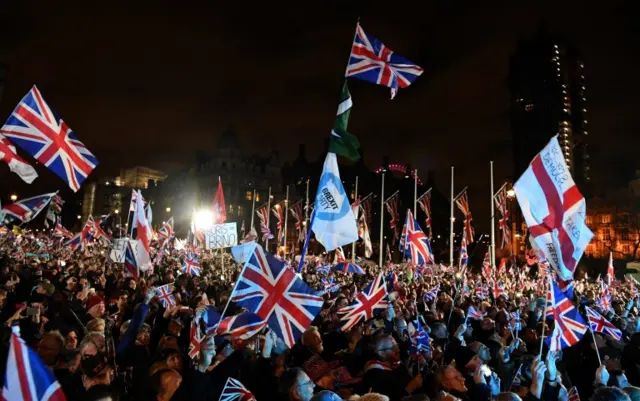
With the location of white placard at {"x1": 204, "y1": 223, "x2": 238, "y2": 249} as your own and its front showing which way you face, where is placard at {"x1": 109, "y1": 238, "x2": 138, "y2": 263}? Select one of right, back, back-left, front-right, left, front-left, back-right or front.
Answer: right

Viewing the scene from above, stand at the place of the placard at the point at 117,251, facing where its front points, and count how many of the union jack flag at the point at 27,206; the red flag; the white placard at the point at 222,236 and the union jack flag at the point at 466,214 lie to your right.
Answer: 1

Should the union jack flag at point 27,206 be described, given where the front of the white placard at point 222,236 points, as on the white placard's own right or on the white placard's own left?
on the white placard's own right

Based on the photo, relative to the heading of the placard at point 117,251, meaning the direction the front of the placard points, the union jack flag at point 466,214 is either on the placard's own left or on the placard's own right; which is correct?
on the placard's own left

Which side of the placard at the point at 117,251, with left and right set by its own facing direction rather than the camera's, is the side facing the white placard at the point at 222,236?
left

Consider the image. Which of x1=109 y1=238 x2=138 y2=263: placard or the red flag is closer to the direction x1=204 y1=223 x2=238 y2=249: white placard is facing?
the placard

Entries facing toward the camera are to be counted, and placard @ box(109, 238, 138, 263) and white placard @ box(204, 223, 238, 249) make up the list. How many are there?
2

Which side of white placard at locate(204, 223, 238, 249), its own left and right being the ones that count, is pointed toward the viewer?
front

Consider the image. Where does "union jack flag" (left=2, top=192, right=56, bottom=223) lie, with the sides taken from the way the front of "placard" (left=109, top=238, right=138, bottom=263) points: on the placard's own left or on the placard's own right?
on the placard's own right

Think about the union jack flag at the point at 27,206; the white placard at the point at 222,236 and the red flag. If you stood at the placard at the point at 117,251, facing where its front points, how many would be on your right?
1

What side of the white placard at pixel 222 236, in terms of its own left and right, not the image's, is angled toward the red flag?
back

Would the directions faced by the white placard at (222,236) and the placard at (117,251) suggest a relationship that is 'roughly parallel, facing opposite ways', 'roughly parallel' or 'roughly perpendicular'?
roughly parallel

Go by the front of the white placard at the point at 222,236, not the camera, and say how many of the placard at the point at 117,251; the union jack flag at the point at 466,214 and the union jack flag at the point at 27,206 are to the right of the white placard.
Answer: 2

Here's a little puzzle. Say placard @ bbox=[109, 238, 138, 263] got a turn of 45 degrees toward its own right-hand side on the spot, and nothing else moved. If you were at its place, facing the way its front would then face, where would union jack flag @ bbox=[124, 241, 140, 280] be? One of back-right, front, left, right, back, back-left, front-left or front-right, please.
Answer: front-left

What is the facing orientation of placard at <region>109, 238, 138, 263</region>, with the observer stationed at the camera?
facing the viewer
